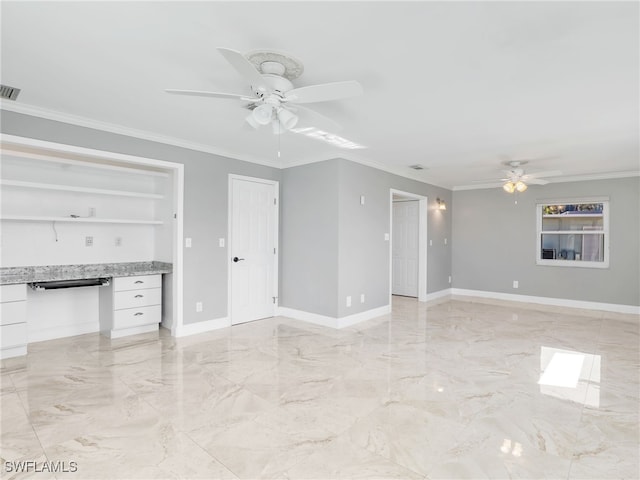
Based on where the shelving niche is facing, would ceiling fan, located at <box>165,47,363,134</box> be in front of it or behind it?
in front

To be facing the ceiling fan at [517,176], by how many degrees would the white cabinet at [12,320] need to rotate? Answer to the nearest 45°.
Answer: approximately 45° to its left

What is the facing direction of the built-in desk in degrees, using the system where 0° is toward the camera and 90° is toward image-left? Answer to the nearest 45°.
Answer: approximately 315°
